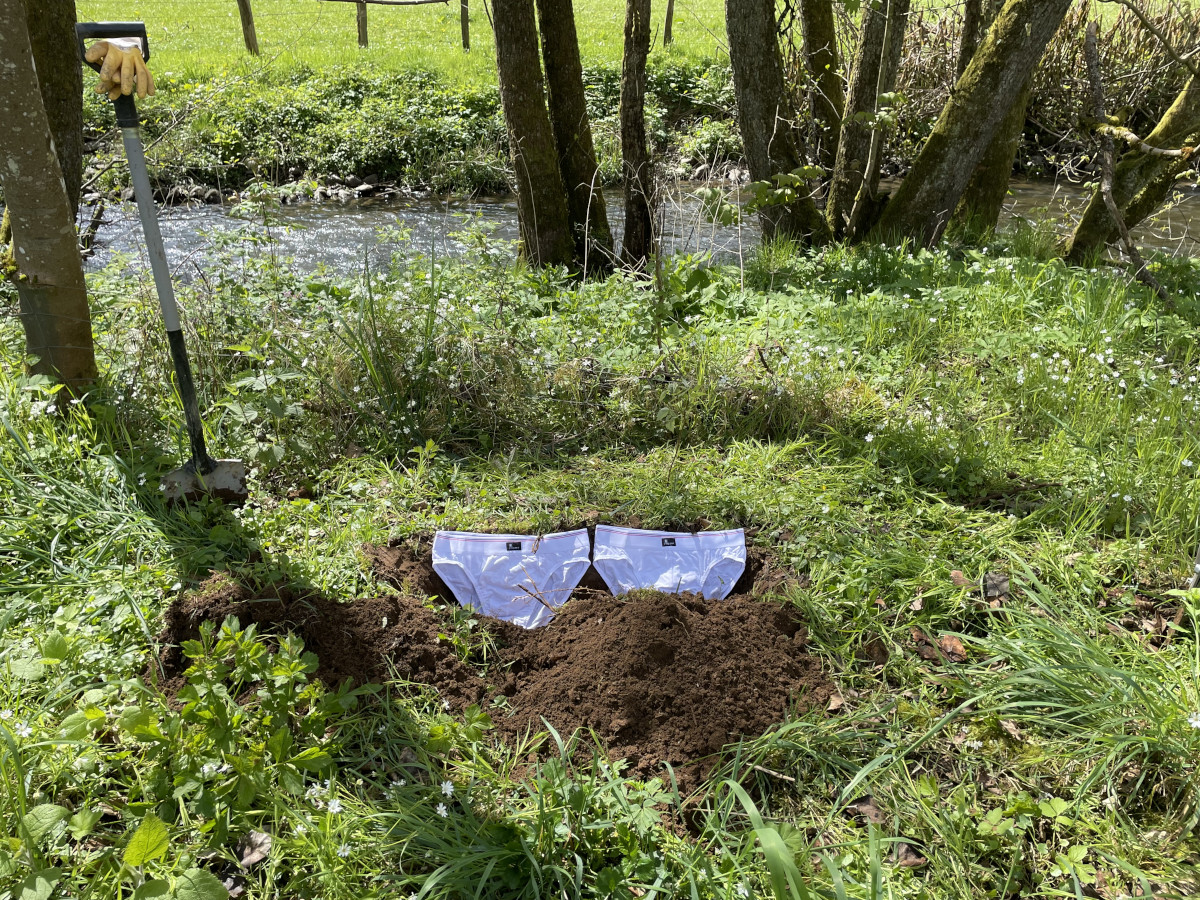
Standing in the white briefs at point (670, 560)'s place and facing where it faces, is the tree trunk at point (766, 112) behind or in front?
behind

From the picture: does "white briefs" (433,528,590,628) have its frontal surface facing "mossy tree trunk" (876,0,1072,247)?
no

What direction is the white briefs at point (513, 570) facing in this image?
toward the camera

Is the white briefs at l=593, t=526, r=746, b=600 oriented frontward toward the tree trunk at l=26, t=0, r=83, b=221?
no

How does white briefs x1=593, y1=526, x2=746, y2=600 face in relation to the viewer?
toward the camera

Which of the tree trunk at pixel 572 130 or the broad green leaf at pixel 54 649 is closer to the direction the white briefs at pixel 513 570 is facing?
the broad green leaf

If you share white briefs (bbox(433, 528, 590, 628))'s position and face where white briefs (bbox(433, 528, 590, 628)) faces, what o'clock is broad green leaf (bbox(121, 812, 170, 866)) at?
The broad green leaf is roughly at 1 o'clock from the white briefs.

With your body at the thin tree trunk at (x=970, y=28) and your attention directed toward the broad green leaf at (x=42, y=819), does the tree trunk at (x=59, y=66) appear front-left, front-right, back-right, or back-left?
front-right

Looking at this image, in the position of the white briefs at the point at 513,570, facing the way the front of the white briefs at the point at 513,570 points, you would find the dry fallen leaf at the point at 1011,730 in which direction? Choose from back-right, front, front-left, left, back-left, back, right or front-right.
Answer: front-left

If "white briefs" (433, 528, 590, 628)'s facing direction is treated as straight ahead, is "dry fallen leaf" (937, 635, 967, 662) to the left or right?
on its left

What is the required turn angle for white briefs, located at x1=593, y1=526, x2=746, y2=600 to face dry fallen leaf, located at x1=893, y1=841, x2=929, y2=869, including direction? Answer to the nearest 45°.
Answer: approximately 45° to its left

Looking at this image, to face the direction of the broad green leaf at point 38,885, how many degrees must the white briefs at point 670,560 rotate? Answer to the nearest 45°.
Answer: approximately 45° to its right

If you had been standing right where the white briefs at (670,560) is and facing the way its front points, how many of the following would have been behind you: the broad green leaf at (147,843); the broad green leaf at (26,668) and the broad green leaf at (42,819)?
0

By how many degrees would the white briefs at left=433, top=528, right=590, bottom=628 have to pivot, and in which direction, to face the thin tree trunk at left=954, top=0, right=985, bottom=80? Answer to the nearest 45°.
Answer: approximately 135° to its left

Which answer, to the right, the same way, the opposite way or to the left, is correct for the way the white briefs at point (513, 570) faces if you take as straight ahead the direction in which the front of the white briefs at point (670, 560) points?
the same way

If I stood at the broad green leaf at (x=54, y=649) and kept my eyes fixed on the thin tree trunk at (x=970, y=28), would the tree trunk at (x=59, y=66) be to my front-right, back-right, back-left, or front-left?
front-left

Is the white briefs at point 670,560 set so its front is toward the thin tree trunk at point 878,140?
no

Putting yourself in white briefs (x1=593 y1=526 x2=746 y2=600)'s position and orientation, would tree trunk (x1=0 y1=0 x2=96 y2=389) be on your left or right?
on your right

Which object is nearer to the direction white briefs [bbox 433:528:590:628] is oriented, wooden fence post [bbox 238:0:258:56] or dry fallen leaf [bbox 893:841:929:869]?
the dry fallen leaf
